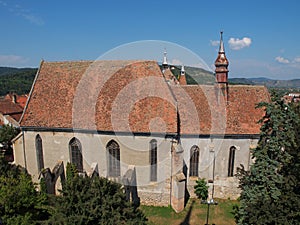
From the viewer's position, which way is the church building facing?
facing to the left of the viewer

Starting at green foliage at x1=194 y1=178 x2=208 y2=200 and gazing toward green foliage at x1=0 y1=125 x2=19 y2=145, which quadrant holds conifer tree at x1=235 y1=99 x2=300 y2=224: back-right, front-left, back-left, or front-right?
back-left

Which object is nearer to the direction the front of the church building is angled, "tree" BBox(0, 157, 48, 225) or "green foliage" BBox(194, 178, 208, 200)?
the tree

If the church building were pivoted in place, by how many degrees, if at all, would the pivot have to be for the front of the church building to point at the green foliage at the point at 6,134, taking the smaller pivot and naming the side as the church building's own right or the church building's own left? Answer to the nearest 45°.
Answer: approximately 45° to the church building's own right

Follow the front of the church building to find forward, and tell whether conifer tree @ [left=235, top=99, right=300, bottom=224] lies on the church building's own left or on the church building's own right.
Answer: on the church building's own left
